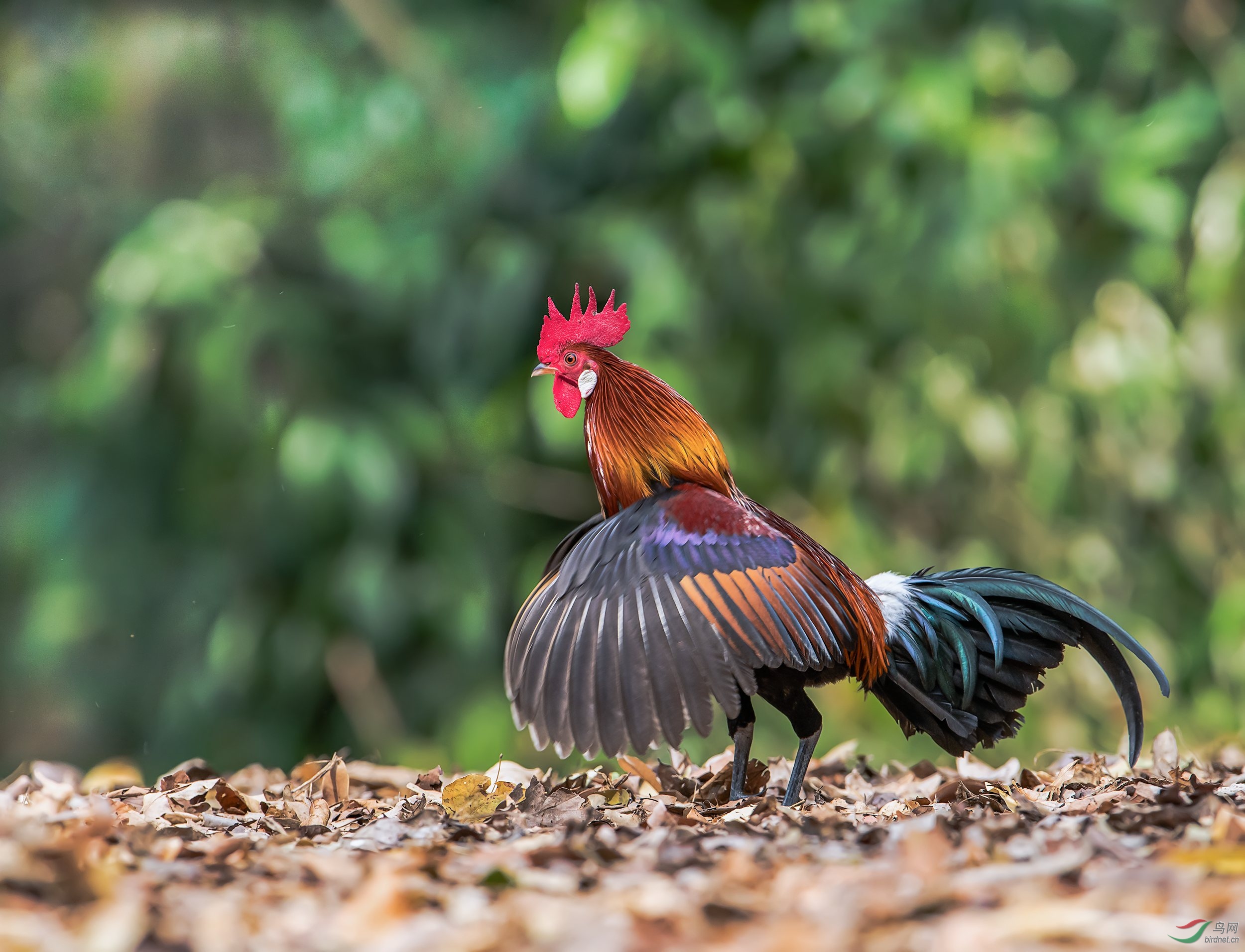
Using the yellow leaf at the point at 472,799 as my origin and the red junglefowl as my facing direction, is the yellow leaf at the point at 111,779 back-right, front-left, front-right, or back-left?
back-left

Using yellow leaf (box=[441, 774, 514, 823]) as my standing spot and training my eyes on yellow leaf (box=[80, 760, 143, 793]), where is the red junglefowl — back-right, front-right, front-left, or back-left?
back-right

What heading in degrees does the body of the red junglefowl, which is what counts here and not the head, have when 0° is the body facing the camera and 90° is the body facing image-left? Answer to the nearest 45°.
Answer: approximately 90°
